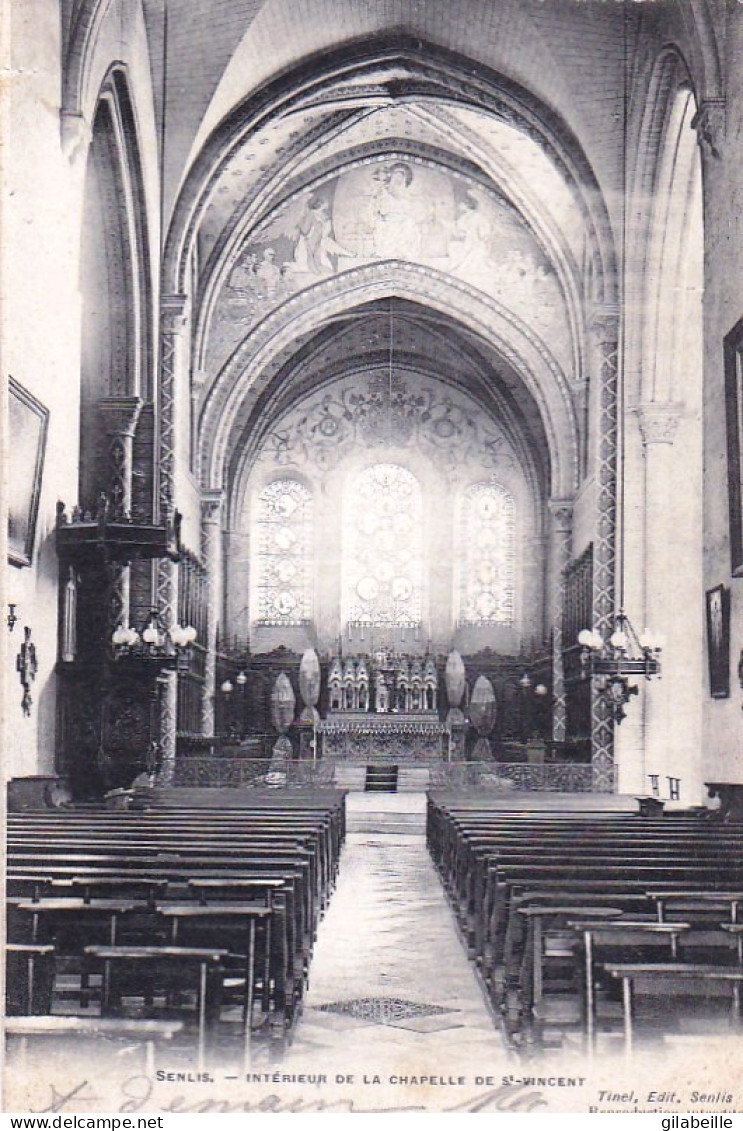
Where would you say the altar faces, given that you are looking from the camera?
facing the viewer

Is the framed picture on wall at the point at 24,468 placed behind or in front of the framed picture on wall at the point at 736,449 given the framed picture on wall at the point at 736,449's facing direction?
in front

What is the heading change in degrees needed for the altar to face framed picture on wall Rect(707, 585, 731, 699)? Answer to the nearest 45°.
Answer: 0° — it already faces it

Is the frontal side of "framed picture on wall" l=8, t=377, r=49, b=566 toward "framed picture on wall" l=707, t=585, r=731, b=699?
yes

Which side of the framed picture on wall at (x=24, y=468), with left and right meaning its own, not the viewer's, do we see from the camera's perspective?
right

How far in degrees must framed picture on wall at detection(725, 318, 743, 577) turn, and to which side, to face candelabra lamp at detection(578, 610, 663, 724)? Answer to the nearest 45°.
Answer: approximately 90° to its right

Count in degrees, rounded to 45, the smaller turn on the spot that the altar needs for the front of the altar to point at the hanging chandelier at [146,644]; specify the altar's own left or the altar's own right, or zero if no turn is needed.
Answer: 0° — it already faces it

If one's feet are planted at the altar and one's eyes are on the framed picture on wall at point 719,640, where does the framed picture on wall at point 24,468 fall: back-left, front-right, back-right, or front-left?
front-right

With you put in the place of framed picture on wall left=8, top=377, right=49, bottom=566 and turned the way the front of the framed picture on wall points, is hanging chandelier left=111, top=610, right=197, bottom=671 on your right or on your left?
on your left

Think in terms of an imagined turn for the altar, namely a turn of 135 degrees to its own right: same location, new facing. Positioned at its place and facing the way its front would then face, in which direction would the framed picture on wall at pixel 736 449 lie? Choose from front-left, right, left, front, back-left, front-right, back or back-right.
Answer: back-left

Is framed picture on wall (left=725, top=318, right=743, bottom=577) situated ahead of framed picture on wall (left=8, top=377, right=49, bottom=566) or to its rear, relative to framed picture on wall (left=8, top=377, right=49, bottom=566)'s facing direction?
ahead

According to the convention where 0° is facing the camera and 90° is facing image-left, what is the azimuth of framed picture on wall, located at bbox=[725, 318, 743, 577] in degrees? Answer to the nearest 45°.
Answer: approximately 90°

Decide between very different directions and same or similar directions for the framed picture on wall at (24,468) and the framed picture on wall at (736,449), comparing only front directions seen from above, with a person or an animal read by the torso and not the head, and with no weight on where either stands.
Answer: very different directions

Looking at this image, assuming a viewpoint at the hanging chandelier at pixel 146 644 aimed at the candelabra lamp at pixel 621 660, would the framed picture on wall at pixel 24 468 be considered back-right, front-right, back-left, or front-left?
back-right

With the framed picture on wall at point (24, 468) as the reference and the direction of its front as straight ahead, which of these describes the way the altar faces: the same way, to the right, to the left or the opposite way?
to the right

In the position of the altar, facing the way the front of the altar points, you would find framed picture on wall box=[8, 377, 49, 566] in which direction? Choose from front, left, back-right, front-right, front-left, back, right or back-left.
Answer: front
